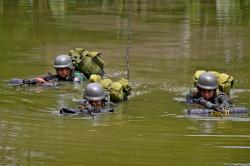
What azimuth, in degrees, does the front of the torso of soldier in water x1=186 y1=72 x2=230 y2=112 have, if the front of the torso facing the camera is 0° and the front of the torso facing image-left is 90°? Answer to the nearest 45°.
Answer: approximately 0°
